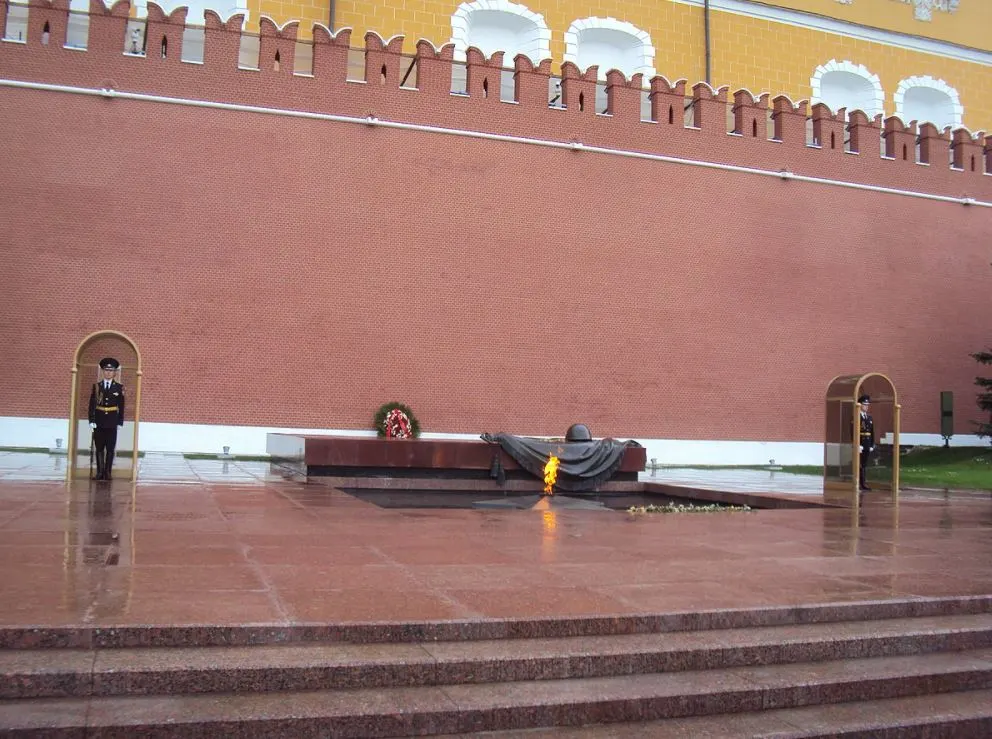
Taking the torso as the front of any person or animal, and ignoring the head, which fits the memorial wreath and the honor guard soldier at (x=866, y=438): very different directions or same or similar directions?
same or similar directions

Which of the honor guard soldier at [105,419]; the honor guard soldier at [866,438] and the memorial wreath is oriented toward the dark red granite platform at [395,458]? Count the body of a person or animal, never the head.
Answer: the memorial wreath

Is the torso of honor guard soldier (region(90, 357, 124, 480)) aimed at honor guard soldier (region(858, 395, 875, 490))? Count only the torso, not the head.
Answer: no

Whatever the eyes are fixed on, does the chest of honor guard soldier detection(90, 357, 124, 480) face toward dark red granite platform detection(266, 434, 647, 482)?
no

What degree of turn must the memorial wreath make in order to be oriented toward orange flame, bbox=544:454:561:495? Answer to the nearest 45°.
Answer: approximately 45° to its left

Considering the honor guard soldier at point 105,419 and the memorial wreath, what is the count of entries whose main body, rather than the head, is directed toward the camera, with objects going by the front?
2

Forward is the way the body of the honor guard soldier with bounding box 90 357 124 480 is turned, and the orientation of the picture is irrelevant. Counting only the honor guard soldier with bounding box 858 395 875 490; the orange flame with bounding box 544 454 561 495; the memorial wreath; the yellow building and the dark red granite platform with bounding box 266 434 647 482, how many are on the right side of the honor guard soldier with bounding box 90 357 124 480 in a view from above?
0

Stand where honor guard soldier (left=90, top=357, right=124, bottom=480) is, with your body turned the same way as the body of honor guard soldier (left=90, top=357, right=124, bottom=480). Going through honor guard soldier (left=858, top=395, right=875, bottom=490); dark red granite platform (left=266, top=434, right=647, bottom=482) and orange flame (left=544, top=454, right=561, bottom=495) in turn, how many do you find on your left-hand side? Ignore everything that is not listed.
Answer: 3

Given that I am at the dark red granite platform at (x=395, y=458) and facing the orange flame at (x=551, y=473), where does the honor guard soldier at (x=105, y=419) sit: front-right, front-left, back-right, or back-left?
back-right

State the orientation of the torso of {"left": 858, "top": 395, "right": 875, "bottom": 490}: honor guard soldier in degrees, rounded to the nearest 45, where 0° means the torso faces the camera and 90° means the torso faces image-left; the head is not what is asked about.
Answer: approximately 315°

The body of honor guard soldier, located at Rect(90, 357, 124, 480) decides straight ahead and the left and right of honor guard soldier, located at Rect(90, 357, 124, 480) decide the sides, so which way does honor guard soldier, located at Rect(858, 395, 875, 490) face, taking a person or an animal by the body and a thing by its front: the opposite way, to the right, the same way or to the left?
the same way

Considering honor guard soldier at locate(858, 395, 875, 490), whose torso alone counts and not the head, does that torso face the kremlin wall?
no

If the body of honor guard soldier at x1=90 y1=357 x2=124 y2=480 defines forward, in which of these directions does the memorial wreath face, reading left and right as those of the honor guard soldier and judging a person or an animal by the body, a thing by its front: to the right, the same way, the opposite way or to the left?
the same way

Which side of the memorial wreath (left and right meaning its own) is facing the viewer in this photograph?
front

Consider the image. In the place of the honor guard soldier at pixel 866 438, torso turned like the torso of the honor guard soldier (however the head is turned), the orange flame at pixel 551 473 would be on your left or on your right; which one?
on your right

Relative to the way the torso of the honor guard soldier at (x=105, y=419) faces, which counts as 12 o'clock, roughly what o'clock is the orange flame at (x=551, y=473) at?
The orange flame is roughly at 9 o'clock from the honor guard soldier.

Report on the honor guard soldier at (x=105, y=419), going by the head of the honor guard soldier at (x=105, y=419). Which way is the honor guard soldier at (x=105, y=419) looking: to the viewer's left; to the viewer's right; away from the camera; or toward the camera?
toward the camera

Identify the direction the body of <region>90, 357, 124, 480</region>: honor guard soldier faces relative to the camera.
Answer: toward the camera

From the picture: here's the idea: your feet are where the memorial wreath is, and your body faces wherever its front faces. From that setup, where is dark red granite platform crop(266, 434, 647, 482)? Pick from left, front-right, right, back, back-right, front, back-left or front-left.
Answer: front
